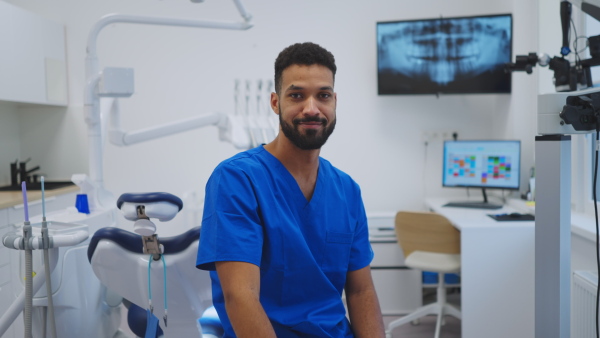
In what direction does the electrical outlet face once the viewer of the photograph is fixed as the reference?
facing the viewer

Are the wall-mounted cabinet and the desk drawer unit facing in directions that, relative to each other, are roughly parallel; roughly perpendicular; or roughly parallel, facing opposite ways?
roughly perpendicular

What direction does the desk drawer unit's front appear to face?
toward the camera

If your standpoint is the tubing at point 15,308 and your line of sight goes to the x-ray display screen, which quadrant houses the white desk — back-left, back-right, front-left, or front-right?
front-right

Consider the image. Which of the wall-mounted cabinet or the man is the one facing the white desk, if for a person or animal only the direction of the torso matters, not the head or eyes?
the wall-mounted cabinet

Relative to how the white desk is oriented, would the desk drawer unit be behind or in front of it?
in front

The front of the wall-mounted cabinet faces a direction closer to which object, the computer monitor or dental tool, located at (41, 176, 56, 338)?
the computer monitor
